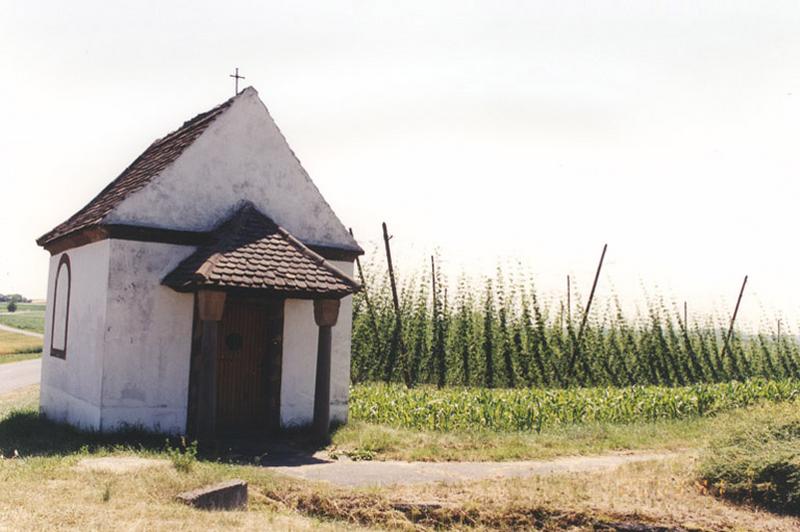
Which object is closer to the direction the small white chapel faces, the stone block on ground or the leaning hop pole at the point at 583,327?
the stone block on ground

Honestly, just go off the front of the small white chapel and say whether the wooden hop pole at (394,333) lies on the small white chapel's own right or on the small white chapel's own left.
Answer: on the small white chapel's own left

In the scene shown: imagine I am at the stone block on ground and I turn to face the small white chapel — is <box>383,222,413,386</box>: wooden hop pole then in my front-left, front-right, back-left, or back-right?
front-right

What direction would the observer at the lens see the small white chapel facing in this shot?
facing the viewer and to the right of the viewer

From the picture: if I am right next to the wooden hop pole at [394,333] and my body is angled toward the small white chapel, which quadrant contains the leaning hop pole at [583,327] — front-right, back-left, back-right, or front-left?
back-left

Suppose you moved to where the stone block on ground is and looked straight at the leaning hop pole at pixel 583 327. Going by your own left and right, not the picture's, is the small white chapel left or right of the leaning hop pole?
left

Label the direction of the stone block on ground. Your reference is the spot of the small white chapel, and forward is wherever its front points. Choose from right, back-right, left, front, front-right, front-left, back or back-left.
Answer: front-right

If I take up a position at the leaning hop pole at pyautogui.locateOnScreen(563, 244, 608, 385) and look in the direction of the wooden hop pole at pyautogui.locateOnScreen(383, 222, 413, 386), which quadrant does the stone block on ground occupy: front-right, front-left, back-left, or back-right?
front-left

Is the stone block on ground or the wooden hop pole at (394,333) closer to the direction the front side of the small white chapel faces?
the stone block on ground

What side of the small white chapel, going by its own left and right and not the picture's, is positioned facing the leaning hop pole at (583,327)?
left
